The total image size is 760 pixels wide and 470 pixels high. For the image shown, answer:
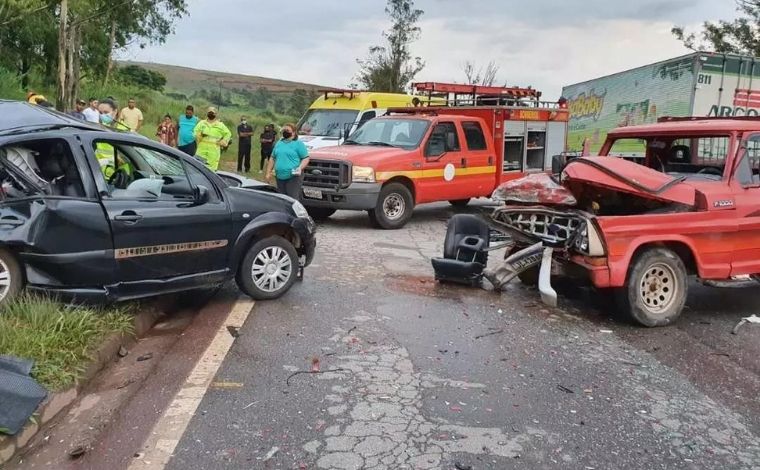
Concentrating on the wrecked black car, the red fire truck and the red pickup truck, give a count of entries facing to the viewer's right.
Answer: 1

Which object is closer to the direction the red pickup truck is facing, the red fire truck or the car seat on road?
the car seat on road

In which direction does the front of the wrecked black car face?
to the viewer's right

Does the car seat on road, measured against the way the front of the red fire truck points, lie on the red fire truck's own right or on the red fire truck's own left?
on the red fire truck's own left

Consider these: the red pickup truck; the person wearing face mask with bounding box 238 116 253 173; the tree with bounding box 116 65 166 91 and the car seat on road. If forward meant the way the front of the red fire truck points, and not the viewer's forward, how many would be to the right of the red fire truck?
2

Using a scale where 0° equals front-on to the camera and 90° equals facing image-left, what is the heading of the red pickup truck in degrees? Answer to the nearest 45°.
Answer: approximately 45°

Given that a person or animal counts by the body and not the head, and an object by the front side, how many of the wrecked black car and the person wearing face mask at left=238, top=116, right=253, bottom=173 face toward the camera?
1

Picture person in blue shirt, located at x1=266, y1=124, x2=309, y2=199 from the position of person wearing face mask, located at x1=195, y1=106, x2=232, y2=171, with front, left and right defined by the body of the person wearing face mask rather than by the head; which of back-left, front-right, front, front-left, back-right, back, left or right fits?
front-left

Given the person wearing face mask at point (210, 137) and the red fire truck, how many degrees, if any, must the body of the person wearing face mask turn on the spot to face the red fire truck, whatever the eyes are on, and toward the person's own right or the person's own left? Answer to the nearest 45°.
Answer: approximately 90° to the person's own left

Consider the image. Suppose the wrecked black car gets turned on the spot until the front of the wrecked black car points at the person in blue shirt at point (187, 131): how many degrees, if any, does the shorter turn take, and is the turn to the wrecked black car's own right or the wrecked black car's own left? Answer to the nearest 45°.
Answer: approximately 90° to the wrecked black car's own left

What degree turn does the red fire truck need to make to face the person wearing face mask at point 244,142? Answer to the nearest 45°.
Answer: approximately 90° to its right
